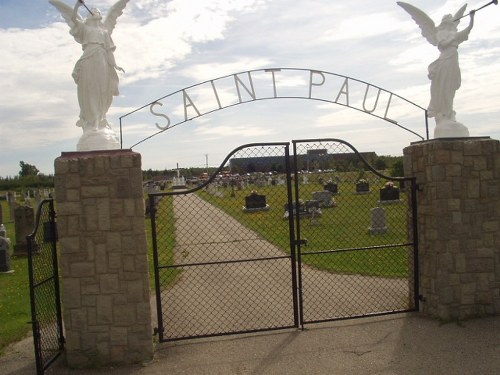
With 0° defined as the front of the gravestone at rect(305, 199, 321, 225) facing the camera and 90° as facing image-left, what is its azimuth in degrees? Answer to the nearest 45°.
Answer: approximately 0°

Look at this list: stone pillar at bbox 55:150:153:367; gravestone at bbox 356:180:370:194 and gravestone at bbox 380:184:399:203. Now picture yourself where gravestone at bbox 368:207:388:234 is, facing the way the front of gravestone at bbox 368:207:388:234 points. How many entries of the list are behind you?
2

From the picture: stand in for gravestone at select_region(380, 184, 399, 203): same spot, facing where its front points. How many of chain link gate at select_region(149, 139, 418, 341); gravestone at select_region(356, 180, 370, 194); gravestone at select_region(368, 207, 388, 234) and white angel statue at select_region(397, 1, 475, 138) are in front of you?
3

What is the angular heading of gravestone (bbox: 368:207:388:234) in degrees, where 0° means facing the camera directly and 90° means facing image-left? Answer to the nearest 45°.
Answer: approximately 0°

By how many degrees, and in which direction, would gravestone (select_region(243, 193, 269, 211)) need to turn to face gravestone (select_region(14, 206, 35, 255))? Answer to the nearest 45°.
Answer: approximately 45° to its right
